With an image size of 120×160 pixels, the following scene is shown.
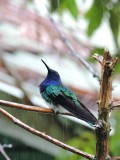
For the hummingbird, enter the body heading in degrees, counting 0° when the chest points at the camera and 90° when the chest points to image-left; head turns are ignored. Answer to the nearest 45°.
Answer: approximately 90°
